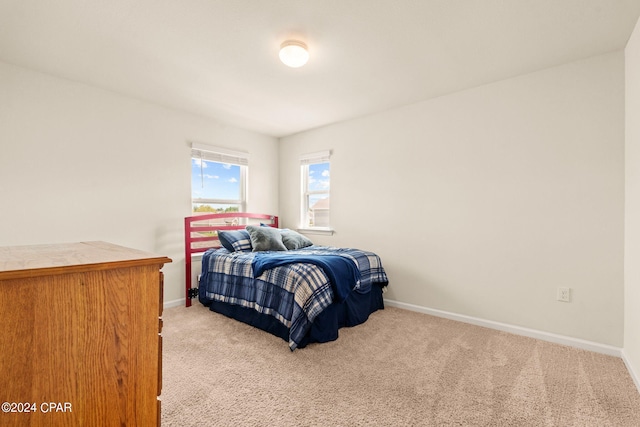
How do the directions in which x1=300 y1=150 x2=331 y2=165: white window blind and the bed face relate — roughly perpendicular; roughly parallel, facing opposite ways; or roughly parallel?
roughly perpendicular

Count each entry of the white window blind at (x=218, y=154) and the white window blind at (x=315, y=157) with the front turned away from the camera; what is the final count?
0

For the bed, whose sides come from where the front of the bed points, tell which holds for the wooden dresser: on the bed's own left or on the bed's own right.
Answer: on the bed's own right

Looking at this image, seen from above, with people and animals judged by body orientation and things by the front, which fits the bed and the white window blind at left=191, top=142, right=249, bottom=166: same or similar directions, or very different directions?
same or similar directions

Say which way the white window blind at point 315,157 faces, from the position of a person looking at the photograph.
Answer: facing the viewer and to the left of the viewer

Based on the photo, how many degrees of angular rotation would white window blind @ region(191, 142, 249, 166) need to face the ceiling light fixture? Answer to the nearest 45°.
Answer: approximately 45° to its right

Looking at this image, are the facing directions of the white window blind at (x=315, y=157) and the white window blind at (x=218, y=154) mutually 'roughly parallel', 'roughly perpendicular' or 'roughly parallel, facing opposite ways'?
roughly perpendicular

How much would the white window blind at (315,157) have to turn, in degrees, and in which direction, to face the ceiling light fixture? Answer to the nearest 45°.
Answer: approximately 45° to its left

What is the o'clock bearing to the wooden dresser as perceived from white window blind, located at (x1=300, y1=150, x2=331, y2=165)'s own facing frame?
The wooden dresser is roughly at 11 o'clock from the white window blind.

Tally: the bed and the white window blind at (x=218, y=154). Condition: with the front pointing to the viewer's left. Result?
0

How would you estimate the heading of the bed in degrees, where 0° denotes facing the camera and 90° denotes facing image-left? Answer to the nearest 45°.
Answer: approximately 315°

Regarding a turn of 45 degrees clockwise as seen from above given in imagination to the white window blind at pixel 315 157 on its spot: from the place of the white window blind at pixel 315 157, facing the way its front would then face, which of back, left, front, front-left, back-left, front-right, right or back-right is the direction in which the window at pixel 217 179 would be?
front

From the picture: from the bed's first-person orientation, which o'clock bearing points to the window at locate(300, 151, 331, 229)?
The window is roughly at 8 o'clock from the bed.
